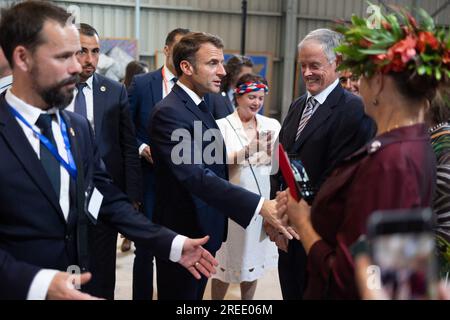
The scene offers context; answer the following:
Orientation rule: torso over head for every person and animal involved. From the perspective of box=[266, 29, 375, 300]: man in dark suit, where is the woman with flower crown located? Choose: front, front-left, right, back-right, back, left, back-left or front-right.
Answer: front-left

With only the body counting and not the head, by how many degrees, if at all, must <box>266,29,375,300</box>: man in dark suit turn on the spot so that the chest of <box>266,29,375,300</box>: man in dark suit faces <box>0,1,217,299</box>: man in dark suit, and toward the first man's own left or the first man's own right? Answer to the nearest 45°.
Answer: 0° — they already face them

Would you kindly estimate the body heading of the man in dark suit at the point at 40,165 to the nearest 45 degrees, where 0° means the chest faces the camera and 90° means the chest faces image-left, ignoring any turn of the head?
approximately 315°

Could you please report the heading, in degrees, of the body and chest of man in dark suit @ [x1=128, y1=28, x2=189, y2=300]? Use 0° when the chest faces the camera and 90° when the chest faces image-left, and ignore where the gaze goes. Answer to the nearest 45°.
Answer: approximately 315°

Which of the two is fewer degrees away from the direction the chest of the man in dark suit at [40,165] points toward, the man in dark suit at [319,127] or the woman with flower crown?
the woman with flower crown

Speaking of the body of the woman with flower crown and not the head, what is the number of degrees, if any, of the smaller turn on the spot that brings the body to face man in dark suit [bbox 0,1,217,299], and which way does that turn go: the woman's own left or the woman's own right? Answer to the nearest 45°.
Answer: approximately 45° to the woman's own left

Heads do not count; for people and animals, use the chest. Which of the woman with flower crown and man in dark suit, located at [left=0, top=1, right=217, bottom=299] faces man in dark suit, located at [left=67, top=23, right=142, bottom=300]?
the woman with flower crown

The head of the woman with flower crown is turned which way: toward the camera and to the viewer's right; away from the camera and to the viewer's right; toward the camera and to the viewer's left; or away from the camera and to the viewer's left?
away from the camera and to the viewer's left

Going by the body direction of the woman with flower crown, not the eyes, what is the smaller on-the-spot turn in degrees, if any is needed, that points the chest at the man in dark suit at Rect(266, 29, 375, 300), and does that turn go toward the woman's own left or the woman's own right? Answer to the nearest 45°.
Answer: approximately 45° to the woman's own right

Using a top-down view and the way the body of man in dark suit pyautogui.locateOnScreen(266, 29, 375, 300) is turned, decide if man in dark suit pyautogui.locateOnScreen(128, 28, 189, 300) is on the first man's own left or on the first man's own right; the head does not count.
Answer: on the first man's own right

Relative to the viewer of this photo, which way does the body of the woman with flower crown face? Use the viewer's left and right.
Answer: facing away from the viewer and to the left of the viewer
